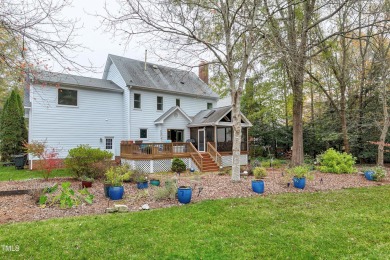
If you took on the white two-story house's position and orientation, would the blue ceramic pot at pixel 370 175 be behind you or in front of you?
behind

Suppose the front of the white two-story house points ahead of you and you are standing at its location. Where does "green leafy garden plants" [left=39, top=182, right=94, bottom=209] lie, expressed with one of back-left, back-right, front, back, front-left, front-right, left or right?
back-left

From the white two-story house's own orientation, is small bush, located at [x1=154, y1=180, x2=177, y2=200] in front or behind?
behind

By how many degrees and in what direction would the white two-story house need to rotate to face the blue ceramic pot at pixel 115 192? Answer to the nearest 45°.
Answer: approximately 135° to its left

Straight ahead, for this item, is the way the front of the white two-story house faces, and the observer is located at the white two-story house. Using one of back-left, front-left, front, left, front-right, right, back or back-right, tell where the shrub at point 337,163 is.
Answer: back

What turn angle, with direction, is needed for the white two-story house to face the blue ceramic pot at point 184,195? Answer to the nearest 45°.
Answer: approximately 135° to its left

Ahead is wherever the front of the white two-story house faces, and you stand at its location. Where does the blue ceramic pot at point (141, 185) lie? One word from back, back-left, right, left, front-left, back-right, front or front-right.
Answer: back-left

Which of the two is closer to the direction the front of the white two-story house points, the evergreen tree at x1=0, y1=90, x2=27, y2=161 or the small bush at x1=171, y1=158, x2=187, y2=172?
the evergreen tree

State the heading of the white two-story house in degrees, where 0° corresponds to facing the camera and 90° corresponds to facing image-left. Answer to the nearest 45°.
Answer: approximately 135°
